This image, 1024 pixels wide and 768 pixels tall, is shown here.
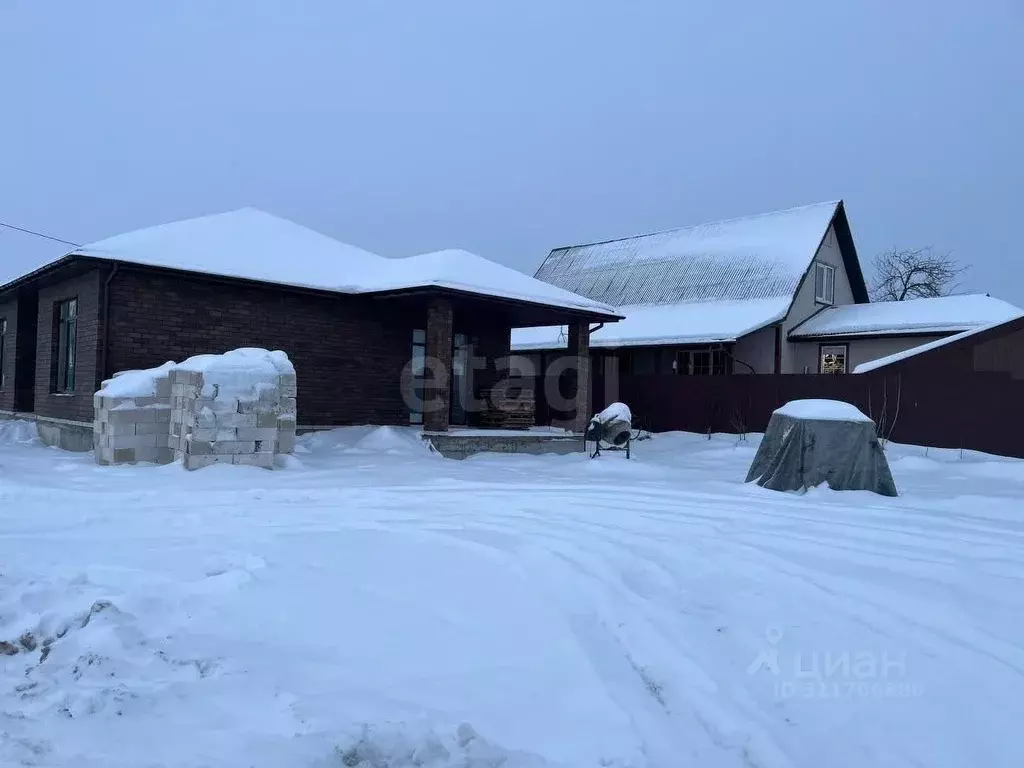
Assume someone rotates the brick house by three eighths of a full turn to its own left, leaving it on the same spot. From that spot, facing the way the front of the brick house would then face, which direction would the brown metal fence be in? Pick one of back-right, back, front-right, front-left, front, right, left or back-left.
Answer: right

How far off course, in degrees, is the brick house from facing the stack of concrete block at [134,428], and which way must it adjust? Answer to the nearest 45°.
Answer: approximately 90° to its right

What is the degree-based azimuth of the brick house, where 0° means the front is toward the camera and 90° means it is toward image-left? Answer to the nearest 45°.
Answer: approximately 315°

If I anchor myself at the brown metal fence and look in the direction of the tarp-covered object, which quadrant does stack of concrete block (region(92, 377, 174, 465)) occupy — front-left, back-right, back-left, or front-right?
front-right

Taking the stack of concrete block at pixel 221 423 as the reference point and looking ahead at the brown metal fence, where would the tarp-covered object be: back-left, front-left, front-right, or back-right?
front-right

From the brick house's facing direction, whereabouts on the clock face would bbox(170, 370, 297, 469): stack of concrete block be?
The stack of concrete block is roughly at 2 o'clock from the brick house.

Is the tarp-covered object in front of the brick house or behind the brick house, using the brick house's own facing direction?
in front
